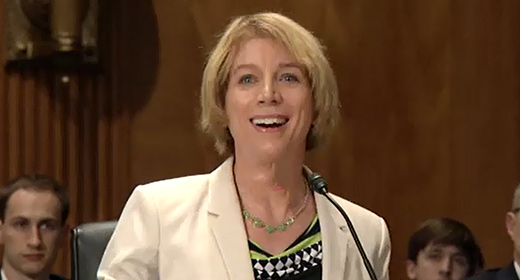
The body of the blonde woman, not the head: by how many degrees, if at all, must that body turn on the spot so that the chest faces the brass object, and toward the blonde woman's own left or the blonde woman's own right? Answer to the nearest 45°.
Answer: approximately 135° to the blonde woman's own right

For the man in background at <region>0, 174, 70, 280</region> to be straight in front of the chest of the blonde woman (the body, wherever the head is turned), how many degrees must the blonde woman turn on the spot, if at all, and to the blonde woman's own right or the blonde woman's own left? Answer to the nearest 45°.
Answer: approximately 135° to the blonde woman's own right

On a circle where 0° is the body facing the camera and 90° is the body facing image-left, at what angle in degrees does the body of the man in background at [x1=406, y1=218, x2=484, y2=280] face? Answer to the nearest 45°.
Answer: approximately 0°

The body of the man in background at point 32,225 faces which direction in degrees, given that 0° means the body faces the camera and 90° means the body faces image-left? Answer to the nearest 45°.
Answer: approximately 0°

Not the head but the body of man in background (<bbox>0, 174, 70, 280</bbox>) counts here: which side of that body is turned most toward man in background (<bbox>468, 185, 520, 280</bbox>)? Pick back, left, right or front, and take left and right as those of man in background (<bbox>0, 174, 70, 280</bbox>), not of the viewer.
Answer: left
